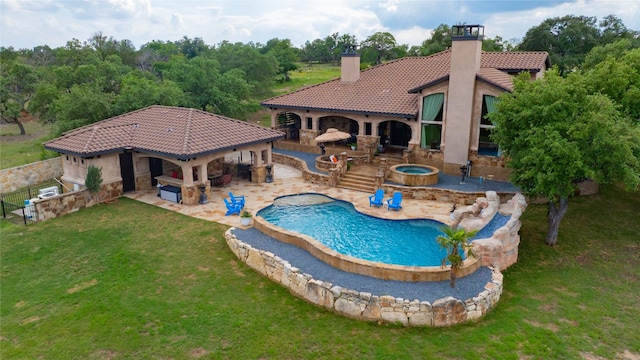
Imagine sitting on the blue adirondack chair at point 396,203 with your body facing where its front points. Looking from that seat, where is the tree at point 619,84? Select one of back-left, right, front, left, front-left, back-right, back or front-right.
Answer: back-left

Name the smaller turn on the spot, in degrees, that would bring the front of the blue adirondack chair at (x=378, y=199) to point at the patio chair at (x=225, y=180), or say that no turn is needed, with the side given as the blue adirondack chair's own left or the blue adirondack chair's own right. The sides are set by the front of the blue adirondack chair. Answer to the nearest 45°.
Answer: approximately 45° to the blue adirondack chair's own right

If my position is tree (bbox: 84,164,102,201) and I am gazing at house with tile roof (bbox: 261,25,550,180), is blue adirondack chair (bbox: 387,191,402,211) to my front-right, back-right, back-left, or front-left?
front-right

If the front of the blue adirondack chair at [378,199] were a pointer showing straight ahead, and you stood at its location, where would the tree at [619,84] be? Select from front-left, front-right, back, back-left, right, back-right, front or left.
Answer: back-left

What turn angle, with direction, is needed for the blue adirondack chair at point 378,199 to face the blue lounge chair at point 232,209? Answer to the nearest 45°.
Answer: approximately 45° to its right

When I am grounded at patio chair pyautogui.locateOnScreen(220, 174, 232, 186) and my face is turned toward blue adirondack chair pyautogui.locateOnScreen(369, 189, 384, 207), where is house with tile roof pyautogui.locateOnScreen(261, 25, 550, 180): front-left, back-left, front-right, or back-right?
front-left

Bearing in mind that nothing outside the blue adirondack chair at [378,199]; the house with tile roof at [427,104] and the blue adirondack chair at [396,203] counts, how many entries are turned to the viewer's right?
0

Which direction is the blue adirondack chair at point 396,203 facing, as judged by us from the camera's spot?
facing the viewer and to the left of the viewer

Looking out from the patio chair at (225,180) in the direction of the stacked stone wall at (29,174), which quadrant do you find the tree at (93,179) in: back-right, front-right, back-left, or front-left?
front-left

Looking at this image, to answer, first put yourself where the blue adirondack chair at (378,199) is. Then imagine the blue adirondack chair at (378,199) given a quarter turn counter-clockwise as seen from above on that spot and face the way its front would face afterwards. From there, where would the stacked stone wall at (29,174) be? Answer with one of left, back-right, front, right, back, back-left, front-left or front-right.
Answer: back-right

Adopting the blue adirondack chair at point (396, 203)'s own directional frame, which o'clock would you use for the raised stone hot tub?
The raised stone hot tub is roughly at 5 o'clock from the blue adirondack chair.
